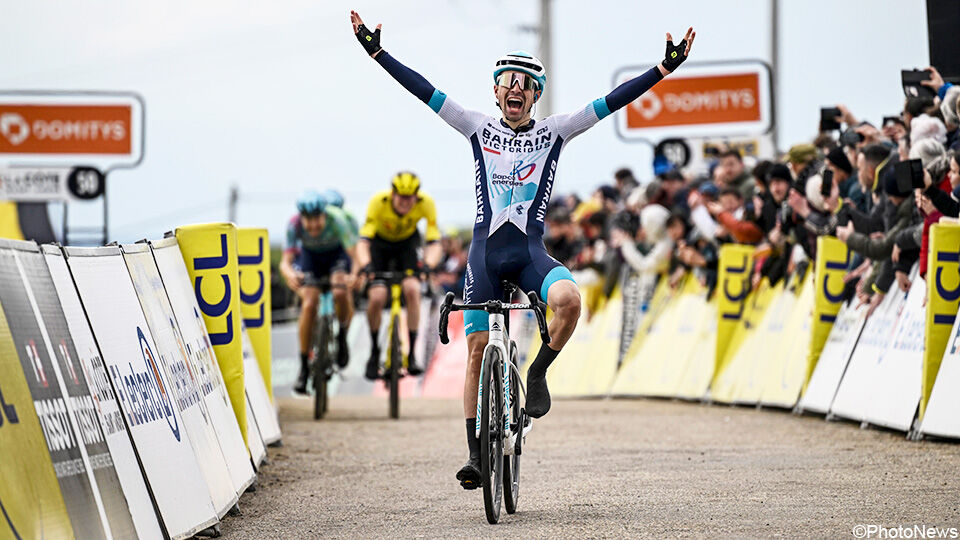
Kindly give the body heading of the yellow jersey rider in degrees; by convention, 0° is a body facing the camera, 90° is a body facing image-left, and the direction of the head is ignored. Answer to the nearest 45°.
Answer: approximately 0°

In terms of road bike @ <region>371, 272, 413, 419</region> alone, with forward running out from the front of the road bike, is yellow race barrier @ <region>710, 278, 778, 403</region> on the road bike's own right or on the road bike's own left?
on the road bike's own left

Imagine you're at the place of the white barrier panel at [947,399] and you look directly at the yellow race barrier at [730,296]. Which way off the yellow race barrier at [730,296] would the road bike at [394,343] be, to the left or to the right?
left

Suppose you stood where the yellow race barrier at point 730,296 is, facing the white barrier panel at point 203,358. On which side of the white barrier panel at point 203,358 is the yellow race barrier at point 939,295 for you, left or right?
left

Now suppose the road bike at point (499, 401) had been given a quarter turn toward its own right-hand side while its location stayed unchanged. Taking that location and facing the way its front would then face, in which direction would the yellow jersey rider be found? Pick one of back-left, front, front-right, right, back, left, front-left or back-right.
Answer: right
